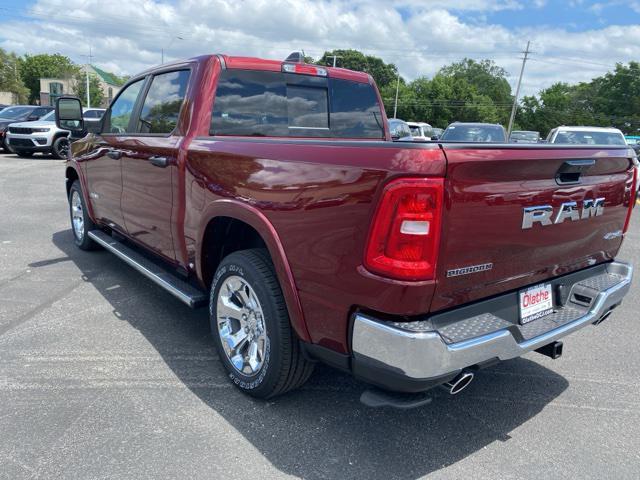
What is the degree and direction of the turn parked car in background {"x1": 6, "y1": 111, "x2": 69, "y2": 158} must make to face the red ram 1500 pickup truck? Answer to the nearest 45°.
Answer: approximately 45° to its left

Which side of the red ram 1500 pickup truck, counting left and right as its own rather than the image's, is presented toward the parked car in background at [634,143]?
right

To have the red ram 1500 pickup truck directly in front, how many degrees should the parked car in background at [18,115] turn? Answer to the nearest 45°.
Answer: approximately 45° to its left

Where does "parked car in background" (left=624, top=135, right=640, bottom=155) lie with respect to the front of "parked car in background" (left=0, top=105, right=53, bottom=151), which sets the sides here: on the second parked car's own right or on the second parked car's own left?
on the second parked car's own left

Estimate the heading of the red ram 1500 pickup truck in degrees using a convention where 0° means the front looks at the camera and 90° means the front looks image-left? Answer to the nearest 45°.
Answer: approximately 135°
